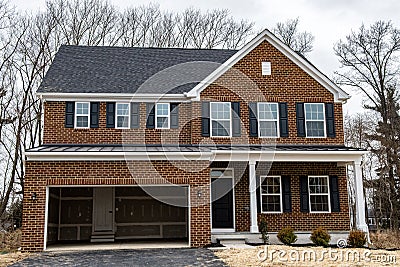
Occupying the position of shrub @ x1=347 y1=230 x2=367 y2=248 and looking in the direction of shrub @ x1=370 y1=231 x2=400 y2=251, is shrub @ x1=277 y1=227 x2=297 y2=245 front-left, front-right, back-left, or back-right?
back-left

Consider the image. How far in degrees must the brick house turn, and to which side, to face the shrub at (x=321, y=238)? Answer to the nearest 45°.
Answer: approximately 45° to its left

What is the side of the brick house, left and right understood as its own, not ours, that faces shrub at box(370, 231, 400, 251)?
left

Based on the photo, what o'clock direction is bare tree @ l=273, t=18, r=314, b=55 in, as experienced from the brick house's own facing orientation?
The bare tree is roughly at 7 o'clock from the brick house.

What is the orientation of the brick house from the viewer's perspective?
toward the camera

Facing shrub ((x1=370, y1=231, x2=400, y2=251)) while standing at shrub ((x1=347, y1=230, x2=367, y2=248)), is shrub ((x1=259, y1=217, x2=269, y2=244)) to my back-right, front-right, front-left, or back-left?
back-left

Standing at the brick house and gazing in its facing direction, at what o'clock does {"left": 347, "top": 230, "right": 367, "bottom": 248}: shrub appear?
The shrub is roughly at 10 o'clock from the brick house.
